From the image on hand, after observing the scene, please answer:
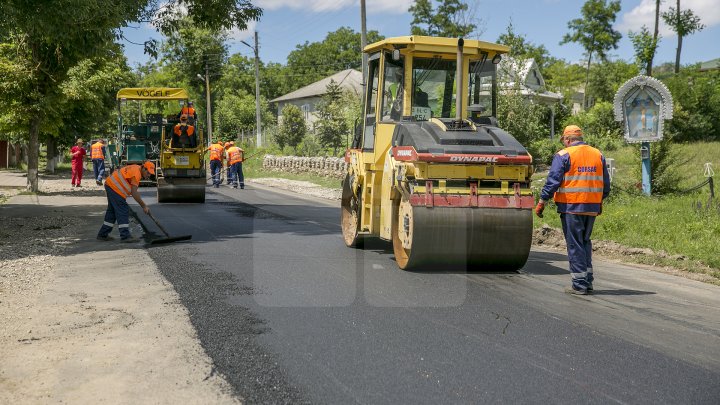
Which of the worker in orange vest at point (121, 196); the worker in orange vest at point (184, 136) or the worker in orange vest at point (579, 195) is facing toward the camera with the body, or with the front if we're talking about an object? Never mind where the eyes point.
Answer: the worker in orange vest at point (184, 136)

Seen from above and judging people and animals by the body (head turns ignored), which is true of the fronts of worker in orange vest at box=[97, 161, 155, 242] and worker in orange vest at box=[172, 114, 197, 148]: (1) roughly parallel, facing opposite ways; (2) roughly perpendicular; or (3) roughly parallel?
roughly perpendicular

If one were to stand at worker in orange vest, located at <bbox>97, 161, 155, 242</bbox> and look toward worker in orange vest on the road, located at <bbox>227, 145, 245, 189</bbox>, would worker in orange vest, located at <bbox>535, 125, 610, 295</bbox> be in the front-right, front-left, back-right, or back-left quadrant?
back-right

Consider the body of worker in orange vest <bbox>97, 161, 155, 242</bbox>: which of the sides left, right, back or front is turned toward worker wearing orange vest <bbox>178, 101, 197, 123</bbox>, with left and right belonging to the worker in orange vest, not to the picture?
left

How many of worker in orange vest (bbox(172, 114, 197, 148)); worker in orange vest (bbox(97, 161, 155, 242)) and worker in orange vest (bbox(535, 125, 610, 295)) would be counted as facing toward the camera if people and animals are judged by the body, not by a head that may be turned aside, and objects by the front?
1

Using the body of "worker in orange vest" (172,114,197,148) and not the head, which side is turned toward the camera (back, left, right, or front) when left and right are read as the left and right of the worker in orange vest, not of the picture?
front

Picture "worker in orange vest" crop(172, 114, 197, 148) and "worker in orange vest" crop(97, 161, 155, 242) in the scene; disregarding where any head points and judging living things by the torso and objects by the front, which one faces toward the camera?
"worker in orange vest" crop(172, 114, 197, 148)

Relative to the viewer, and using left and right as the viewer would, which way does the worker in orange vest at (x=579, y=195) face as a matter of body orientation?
facing away from the viewer and to the left of the viewer

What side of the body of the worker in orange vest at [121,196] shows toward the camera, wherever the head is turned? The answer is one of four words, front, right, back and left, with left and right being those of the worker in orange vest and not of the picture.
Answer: right

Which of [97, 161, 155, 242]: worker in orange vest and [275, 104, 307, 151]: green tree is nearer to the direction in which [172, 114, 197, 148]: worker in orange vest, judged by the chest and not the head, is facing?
the worker in orange vest

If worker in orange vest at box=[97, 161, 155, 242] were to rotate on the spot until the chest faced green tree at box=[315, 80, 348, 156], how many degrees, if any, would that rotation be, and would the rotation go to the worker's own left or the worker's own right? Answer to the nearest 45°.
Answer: approximately 45° to the worker's own left

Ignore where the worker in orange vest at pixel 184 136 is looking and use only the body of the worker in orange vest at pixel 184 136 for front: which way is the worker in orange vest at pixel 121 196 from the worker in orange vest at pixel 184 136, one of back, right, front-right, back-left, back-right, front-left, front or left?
front

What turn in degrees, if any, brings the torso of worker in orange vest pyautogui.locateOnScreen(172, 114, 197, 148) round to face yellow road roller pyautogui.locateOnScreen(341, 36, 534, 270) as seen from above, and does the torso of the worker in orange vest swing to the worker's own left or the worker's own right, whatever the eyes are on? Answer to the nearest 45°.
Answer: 0° — they already face it

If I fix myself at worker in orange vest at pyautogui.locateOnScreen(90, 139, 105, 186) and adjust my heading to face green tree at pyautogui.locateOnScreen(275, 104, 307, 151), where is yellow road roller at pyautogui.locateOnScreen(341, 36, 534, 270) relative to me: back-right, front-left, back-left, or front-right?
back-right

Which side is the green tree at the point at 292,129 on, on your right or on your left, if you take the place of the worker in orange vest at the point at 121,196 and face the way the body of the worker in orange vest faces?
on your left
